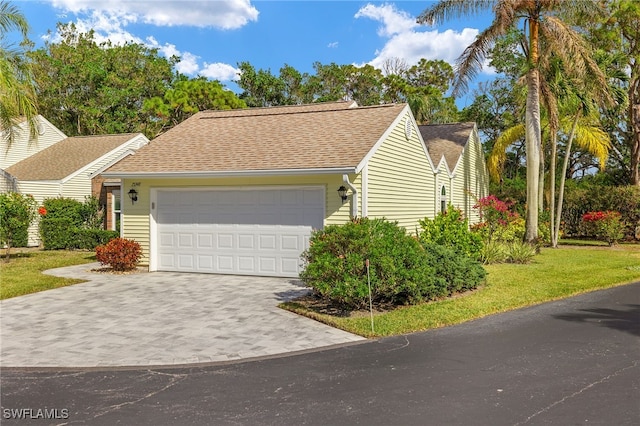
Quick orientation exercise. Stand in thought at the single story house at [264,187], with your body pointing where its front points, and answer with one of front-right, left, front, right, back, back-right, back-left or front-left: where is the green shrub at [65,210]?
back-right

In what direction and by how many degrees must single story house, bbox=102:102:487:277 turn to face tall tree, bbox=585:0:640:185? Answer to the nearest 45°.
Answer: approximately 135° to its left

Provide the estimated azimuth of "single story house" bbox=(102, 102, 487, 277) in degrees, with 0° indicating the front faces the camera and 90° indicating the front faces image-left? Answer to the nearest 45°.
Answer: approximately 0°

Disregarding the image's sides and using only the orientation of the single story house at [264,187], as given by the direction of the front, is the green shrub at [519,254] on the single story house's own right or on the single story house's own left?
on the single story house's own left

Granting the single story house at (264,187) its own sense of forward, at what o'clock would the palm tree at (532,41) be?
The palm tree is roughly at 8 o'clock from the single story house.

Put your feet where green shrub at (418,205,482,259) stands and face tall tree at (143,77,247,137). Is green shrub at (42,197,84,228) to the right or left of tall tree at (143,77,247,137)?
left

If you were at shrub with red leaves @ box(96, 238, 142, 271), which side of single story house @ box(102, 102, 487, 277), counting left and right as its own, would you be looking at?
front

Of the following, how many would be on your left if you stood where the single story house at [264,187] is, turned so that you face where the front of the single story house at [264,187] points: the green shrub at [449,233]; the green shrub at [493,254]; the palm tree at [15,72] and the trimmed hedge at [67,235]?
2

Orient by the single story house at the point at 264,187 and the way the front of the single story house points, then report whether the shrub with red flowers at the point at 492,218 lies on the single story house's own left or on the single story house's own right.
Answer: on the single story house's own left

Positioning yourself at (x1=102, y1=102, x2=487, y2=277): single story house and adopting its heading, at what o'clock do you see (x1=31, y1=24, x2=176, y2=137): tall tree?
The tall tree is roughly at 5 o'clock from the single story house.

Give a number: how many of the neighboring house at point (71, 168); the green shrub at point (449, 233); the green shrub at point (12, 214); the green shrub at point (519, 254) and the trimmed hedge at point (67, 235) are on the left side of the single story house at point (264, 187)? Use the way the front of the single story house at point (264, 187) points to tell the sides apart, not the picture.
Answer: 2

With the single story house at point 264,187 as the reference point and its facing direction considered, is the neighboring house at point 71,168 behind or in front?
behind
